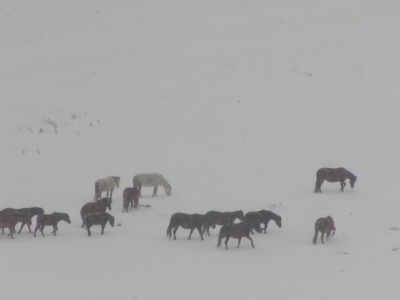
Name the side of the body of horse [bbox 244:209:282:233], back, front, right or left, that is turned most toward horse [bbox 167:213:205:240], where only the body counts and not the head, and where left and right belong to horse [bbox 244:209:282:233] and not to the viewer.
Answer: back

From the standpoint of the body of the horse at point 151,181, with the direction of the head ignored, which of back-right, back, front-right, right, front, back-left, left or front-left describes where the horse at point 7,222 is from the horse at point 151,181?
back-right

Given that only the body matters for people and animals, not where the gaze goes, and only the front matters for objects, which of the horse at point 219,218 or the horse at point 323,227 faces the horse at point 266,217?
the horse at point 219,218

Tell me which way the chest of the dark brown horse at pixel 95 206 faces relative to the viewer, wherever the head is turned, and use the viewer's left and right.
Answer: facing to the right of the viewer

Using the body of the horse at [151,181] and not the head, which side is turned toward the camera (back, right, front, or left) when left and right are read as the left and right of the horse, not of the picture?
right

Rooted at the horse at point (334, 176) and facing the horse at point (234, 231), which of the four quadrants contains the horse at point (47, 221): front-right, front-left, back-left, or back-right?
front-right

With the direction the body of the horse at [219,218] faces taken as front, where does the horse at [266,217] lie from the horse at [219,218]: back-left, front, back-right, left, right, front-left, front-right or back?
front

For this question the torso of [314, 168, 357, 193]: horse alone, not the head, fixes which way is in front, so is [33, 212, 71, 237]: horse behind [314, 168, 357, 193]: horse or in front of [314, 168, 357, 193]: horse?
behind

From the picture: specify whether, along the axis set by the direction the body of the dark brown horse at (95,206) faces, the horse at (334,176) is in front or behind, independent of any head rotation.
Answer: in front

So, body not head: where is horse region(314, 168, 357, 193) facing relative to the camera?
to the viewer's right

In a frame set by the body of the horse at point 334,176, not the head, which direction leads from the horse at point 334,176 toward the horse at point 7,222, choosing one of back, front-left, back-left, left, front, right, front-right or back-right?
back-right

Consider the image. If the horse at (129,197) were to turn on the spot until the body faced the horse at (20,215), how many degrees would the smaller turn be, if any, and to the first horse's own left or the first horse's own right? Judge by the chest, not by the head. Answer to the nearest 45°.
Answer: approximately 180°

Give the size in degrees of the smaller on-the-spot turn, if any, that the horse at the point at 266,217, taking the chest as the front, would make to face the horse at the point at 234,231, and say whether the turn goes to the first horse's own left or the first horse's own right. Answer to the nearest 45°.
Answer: approximately 135° to the first horse's own right
